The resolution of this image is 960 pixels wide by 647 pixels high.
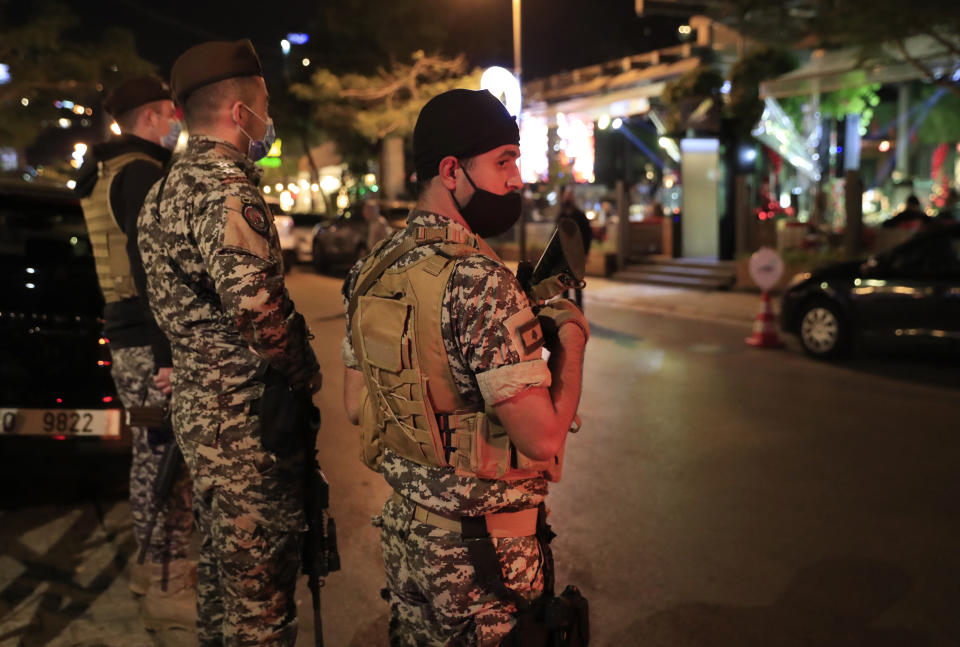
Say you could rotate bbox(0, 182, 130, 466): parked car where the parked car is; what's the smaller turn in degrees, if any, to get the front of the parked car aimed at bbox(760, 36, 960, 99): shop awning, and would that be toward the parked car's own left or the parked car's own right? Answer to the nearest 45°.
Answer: approximately 45° to the parked car's own right

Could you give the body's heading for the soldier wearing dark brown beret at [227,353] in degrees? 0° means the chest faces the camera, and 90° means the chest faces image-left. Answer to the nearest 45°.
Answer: approximately 225°

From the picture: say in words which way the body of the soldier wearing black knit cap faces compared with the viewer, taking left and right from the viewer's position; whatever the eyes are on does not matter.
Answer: facing away from the viewer and to the right of the viewer

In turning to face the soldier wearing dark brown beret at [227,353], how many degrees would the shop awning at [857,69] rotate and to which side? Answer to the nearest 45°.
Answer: approximately 45° to its left

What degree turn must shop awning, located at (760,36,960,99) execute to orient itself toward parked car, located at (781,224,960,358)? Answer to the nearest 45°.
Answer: approximately 45° to its left

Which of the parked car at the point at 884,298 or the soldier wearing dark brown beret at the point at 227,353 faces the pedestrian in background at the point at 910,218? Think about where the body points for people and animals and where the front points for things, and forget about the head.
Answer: the soldier wearing dark brown beret

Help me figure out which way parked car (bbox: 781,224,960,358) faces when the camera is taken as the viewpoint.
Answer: facing to the left of the viewer

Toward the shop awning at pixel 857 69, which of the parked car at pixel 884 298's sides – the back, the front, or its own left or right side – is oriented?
right

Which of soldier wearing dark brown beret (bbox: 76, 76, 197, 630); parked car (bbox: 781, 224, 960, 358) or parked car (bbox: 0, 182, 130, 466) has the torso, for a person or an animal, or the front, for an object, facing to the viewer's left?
parked car (bbox: 781, 224, 960, 358)

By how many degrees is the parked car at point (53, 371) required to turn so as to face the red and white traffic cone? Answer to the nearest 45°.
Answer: approximately 90° to its right

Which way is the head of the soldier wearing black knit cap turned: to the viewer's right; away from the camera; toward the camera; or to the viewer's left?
to the viewer's right

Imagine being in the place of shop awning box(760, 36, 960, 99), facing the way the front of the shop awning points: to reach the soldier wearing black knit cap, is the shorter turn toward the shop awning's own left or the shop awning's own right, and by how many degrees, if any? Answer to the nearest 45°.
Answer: approximately 45° to the shop awning's own left

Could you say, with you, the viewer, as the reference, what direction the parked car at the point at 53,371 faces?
facing away from the viewer

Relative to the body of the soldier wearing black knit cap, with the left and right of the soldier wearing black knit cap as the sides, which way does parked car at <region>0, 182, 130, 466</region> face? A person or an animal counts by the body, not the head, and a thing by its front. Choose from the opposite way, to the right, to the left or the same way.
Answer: to the left

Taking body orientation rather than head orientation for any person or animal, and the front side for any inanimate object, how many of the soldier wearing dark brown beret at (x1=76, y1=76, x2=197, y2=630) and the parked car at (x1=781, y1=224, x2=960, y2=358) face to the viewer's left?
1

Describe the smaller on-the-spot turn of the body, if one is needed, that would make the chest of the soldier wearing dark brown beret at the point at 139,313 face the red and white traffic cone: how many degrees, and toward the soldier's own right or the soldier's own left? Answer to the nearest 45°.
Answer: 0° — they already face it

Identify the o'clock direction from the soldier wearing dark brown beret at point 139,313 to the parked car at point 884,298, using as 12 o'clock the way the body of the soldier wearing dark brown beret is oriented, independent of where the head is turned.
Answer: The parked car is roughly at 1 o'clock from the soldier wearing dark brown beret.
